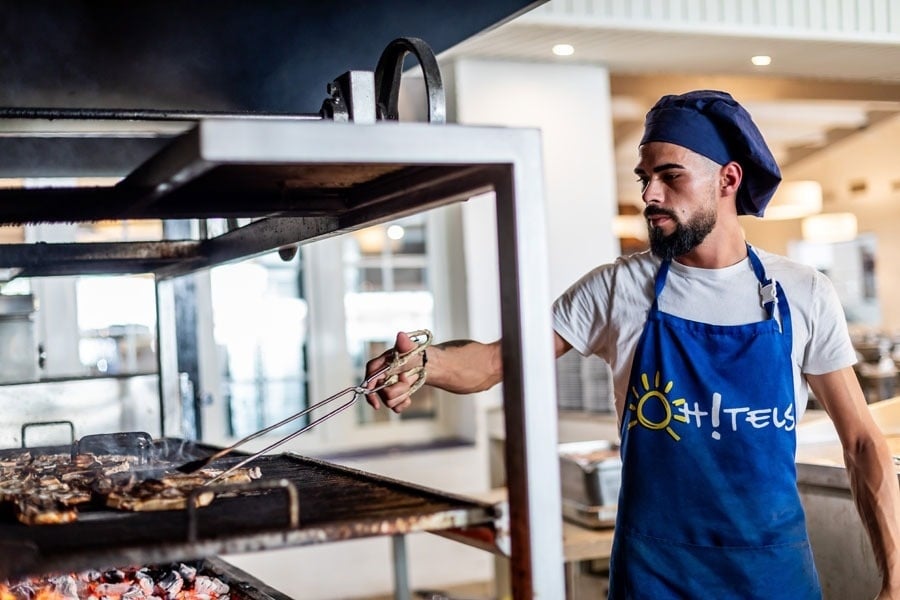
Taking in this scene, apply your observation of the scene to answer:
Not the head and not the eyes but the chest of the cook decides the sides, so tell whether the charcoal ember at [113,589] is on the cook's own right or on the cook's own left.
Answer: on the cook's own right

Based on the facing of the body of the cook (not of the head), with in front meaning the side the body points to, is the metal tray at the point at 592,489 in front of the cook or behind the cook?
behind

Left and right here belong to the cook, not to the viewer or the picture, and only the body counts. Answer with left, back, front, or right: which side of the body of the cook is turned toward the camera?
front

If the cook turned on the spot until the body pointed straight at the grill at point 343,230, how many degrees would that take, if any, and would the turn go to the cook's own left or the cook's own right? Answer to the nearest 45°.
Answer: approximately 45° to the cook's own right

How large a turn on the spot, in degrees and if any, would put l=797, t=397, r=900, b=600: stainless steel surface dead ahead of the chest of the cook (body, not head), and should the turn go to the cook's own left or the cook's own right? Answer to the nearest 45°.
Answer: approximately 135° to the cook's own left

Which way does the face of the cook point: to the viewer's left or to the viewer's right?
to the viewer's left

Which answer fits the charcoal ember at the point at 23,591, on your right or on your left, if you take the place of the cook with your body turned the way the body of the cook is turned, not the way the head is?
on your right

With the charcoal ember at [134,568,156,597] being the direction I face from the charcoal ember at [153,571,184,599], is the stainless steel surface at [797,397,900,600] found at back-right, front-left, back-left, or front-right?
back-right
